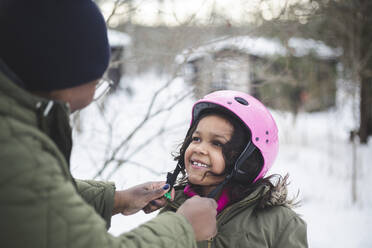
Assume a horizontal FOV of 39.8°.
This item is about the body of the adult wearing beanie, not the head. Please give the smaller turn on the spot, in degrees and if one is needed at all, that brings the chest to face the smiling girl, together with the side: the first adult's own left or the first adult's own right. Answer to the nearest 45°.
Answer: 0° — they already face them

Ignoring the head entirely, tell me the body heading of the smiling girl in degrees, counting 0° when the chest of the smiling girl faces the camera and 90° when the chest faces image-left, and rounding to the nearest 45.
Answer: approximately 45°

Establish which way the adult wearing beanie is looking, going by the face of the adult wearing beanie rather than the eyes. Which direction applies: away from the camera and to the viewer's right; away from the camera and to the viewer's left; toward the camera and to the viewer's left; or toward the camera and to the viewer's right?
away from the camera and to the viewer's right

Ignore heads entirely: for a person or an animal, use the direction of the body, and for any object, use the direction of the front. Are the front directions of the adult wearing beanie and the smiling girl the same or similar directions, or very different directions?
very different directions

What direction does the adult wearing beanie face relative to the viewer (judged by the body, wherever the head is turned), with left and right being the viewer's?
facing away from the viewer and to the right of the viewer
